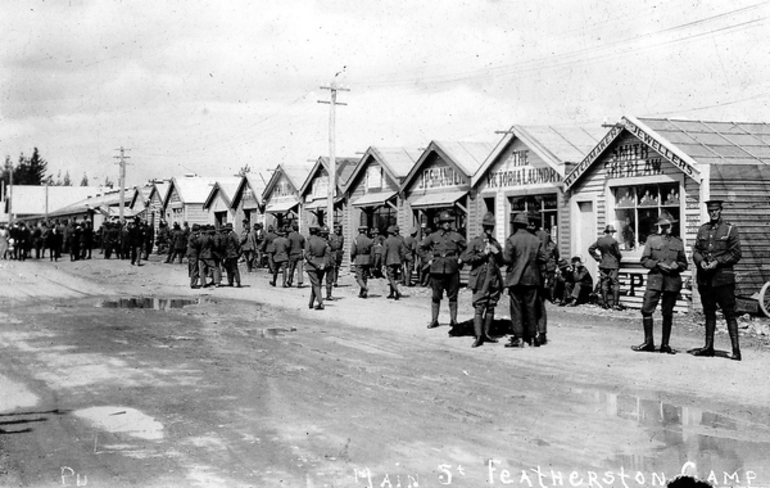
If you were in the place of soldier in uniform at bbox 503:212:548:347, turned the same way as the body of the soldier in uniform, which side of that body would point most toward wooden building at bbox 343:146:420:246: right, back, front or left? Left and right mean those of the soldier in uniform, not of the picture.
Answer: front

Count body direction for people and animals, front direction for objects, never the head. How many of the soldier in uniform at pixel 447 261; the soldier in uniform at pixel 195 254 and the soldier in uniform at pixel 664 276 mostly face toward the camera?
2

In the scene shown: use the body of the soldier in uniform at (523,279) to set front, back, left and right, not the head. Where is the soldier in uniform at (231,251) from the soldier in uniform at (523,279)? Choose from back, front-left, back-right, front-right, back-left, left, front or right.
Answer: front-left

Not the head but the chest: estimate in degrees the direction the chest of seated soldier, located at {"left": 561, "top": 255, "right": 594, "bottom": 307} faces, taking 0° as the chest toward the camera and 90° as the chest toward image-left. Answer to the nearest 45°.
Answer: approximately 45°

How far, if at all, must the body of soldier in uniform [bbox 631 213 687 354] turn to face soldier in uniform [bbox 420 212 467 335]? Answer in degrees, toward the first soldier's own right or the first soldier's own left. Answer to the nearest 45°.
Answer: approximately 90° to the first soldier's own right

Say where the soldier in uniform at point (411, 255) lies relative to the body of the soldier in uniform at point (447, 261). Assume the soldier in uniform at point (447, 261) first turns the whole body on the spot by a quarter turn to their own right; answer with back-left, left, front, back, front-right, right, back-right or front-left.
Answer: right

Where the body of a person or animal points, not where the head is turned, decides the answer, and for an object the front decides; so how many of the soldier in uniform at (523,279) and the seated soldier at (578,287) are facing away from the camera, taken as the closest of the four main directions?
1

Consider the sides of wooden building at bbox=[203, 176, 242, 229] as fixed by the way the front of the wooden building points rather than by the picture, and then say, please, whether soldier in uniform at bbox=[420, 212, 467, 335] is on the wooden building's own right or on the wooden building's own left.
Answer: on the wooden building's own left

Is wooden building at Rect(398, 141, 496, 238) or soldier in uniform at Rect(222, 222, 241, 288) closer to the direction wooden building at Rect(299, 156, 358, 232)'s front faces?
the soldier in uniform

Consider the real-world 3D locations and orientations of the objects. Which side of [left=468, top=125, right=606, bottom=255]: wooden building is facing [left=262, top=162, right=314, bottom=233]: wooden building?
right

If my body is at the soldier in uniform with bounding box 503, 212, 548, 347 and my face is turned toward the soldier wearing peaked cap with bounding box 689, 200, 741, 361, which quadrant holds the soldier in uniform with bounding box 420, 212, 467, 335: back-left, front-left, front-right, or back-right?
back-left
